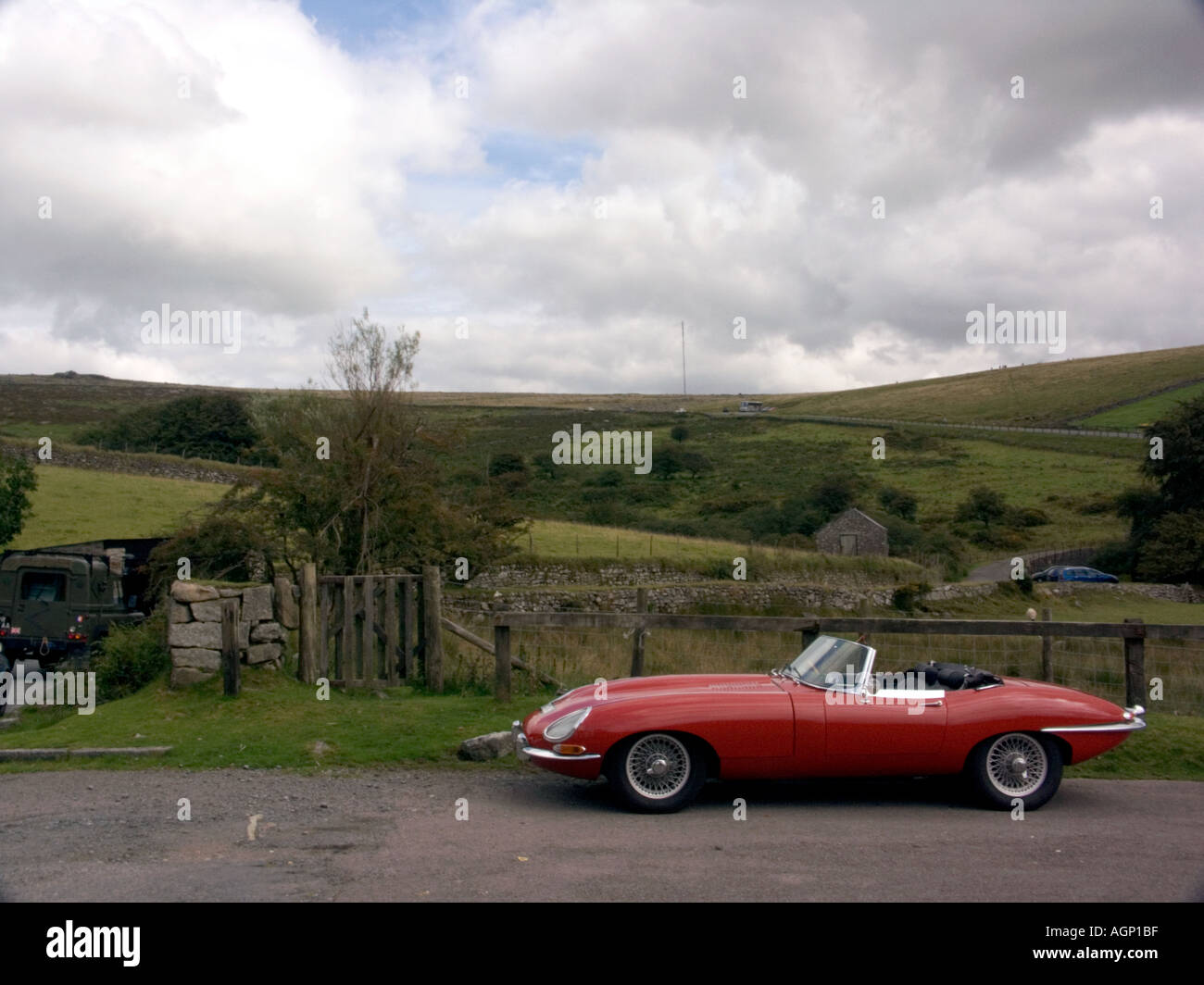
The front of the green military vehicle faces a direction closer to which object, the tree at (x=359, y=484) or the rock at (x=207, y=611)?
the tree

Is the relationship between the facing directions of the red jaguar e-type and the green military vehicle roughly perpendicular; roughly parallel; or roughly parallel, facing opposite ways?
roughly perpendicular

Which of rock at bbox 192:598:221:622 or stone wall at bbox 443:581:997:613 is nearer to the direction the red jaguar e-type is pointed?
the rock

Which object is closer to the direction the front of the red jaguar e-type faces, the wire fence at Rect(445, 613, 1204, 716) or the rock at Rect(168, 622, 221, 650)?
the rock

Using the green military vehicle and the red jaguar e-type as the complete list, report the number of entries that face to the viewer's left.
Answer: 1

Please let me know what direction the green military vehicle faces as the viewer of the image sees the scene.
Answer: facing away from the viewer and to the right of the viewer

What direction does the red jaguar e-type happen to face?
to the viewer's left
